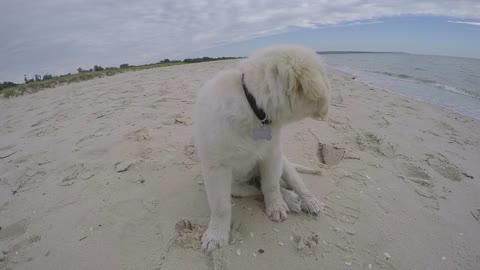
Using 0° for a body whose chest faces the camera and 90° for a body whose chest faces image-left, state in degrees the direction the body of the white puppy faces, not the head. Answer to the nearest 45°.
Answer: approximately 315°
